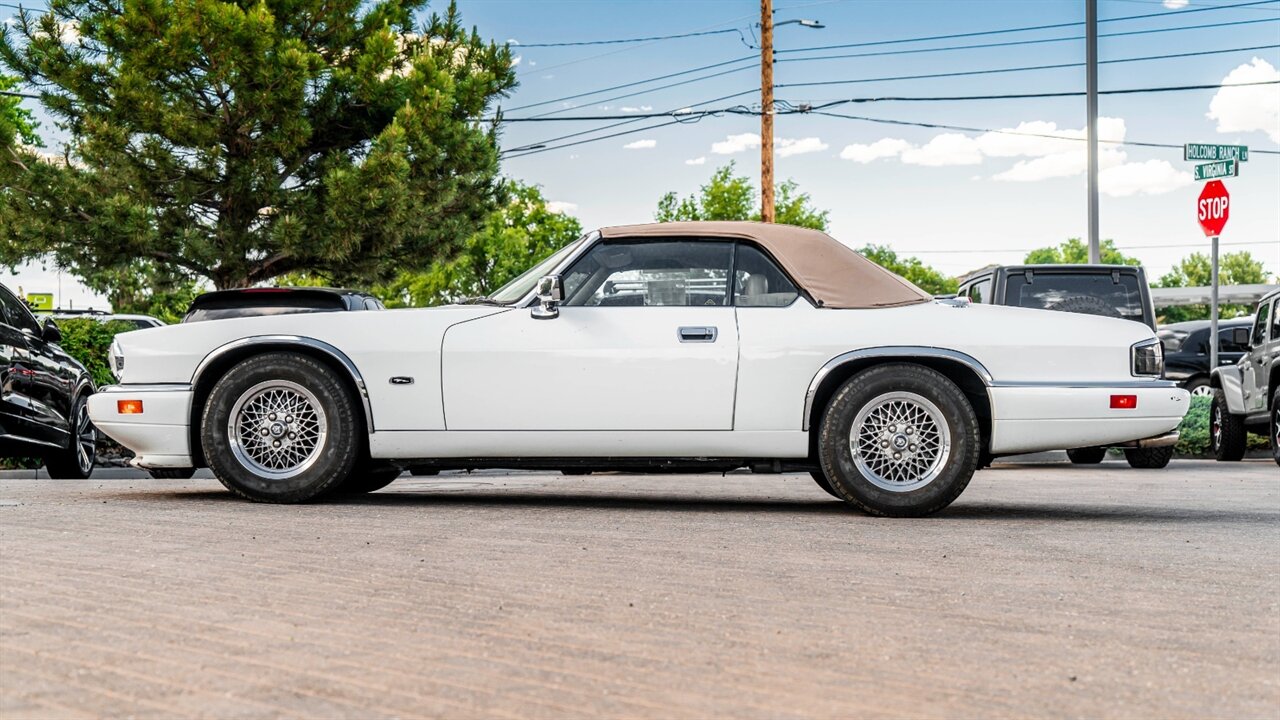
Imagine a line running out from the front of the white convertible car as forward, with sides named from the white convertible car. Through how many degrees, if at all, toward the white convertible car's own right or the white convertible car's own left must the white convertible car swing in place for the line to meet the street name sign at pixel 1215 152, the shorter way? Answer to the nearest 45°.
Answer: approximately 135° to the white convertible car's own right

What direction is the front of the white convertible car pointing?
to the viewer's left

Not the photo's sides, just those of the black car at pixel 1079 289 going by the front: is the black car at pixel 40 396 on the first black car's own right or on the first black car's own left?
on the first black car's own left

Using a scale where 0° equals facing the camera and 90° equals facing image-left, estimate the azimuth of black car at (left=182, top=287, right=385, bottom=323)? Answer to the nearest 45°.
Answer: approximately 225°

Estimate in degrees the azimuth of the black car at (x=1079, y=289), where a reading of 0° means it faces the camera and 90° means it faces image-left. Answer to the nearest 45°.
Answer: approximately 135°

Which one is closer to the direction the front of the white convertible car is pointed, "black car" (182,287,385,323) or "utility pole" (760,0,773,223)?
the black car

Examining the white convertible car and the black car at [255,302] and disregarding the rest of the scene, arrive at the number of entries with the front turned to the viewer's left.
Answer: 1
